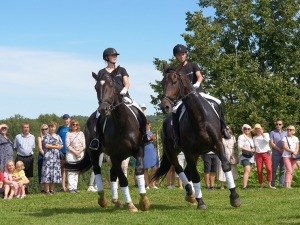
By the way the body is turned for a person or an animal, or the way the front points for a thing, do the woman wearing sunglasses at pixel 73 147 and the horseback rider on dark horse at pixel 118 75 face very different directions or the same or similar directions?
same or similar directions

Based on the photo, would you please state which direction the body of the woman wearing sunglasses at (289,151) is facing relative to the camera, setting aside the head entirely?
toward the camera

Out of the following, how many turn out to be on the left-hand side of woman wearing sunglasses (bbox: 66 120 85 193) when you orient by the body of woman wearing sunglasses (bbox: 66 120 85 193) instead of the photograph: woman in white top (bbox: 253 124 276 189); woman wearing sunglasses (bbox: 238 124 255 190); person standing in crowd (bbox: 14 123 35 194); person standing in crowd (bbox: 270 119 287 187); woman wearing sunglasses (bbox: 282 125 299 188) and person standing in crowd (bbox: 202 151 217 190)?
5

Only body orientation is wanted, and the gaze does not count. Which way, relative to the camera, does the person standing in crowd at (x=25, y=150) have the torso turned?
toward the camera

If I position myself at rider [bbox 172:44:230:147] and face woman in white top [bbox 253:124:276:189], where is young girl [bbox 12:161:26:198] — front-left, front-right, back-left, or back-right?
front-left

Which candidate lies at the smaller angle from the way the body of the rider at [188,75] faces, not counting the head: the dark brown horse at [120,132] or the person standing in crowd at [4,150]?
the dark brown horse

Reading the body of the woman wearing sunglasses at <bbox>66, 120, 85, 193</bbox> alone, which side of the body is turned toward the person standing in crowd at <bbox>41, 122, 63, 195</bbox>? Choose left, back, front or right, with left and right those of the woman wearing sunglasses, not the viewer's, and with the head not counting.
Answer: right

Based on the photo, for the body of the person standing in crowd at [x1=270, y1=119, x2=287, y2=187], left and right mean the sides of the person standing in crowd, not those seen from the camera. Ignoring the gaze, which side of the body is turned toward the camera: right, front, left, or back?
front

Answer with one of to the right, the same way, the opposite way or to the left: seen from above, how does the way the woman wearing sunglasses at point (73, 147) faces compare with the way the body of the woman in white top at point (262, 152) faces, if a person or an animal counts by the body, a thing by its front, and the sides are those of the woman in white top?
the same way

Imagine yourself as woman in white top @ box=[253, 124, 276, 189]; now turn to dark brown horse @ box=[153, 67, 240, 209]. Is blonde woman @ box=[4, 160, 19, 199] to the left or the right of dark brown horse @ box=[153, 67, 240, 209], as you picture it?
right

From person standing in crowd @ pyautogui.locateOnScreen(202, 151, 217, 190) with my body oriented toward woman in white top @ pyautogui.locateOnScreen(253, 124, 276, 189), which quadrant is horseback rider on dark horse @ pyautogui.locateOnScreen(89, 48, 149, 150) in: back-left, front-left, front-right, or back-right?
back-right

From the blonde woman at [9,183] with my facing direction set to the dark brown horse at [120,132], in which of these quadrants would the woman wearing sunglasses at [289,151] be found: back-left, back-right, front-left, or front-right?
front-left
